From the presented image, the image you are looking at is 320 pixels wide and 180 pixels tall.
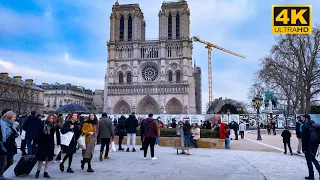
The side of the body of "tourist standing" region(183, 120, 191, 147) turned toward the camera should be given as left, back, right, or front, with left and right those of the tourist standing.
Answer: back

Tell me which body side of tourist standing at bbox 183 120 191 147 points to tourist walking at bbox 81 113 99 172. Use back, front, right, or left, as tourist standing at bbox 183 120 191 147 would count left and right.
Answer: back

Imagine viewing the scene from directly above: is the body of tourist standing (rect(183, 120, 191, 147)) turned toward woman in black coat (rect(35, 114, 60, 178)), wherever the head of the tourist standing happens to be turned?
no

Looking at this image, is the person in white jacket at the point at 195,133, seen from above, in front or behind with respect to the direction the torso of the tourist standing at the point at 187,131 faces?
in front

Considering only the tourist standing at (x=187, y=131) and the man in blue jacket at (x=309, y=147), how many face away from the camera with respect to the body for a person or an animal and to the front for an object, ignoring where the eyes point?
1

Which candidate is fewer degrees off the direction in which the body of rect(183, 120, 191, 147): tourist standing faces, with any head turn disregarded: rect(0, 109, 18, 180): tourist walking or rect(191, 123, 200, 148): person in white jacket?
the person in white jacket

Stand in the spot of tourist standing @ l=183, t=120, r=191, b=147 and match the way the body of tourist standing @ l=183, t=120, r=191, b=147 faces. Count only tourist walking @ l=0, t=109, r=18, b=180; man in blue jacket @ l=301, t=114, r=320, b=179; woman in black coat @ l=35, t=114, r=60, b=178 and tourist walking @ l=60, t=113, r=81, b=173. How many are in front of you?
0

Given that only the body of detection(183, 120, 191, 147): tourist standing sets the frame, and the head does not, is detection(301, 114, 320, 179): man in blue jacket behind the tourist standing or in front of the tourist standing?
behind
